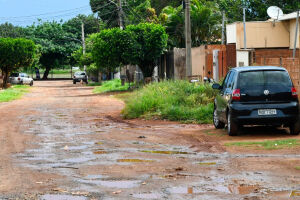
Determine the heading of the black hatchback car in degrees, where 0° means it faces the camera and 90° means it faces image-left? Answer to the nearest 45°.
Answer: approximately 180°

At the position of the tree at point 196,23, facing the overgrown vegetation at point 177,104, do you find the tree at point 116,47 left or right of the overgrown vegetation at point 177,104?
right

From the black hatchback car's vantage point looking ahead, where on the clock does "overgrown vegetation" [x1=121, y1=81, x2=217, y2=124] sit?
The overgrown vegetation is roughly at 11 o'clock from the black hatchback car.

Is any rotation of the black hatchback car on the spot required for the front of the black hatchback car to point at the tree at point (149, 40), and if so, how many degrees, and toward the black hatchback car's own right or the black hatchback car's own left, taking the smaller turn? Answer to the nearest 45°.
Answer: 0° — it already faces it

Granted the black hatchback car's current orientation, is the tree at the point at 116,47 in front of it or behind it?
in front

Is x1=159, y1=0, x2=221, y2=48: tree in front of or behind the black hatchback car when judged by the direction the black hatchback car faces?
in front
